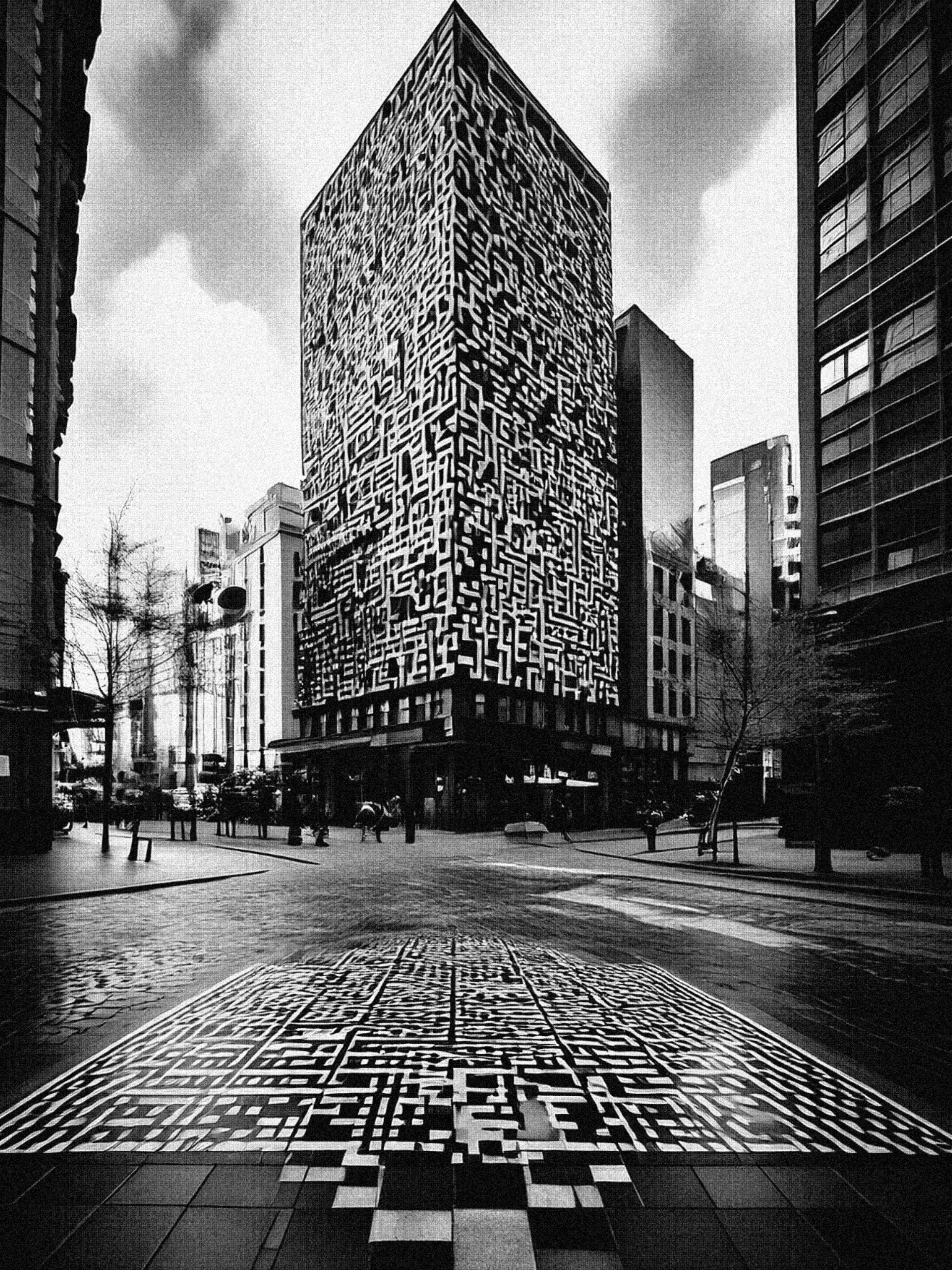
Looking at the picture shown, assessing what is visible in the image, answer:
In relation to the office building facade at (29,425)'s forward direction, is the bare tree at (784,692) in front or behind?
in front

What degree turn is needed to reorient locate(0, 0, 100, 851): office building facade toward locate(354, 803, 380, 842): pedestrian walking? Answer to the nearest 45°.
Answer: approximately 45° to its left

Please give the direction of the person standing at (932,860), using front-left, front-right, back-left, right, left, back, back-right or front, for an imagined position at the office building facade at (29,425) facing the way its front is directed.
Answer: front-right

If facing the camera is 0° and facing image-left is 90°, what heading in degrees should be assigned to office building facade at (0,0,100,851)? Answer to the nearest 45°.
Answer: approximately 270°
